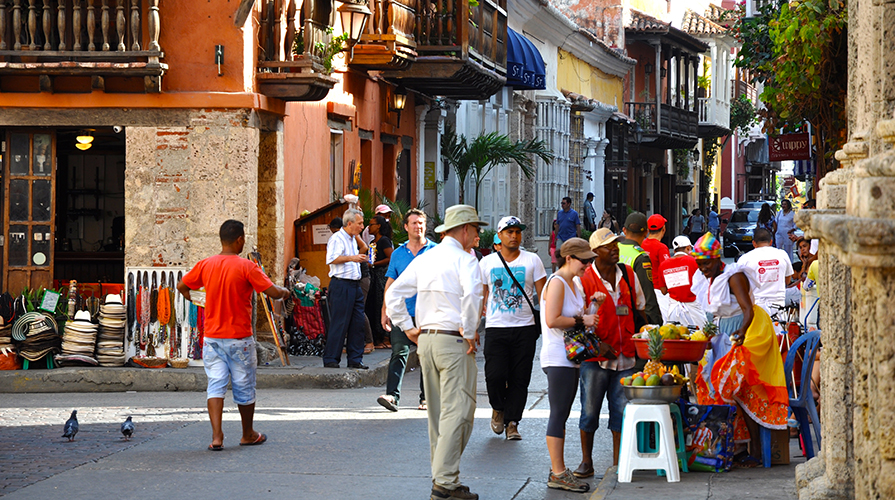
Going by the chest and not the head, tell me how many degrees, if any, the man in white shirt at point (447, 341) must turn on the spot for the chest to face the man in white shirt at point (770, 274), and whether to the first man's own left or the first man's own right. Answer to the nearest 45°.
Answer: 0° — they already face them

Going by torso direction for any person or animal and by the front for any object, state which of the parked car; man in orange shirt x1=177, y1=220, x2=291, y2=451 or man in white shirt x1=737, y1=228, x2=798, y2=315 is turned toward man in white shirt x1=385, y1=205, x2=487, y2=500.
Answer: the parked car

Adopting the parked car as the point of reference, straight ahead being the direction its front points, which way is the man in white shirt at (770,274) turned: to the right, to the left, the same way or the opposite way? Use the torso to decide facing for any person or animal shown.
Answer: the opposite way

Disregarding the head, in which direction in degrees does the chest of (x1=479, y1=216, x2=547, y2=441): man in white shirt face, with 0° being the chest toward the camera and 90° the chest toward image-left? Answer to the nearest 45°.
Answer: approximately 0°

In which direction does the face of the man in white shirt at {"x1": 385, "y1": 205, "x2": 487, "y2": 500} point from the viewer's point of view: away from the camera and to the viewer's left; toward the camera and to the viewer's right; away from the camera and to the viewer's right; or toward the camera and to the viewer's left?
away from the camera and to the viewer's right

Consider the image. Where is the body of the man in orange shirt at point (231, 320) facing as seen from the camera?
away from the camera

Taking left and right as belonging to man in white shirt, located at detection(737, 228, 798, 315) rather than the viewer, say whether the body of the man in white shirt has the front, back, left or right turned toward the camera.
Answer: back

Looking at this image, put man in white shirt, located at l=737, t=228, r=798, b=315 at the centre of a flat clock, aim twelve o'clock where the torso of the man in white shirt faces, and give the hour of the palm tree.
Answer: The palm tree is roughly at 11 o'clock from the man in white shirt.
